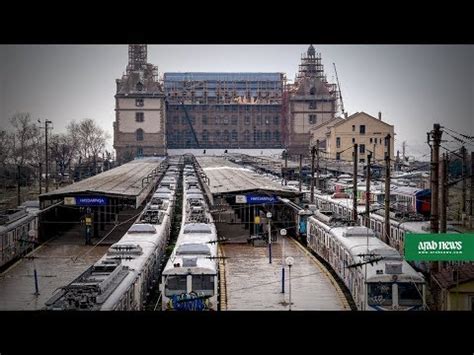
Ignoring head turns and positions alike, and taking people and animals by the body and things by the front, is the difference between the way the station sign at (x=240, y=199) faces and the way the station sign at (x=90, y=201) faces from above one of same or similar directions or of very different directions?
same or similar directions

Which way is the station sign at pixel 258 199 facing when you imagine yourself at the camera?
facing the viewer

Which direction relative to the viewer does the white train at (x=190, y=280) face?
toward the camera

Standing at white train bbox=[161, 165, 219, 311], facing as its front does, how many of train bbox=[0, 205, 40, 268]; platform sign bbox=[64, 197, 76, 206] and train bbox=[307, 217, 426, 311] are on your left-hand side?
1

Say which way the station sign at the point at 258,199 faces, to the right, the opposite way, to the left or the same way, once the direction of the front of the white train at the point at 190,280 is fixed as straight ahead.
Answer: the same way

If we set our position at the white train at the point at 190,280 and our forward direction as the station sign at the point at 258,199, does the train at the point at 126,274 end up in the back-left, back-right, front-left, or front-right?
back-left

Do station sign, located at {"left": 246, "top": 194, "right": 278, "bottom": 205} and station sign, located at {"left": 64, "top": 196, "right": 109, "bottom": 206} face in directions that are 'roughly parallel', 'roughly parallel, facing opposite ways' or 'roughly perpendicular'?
roughly parallel

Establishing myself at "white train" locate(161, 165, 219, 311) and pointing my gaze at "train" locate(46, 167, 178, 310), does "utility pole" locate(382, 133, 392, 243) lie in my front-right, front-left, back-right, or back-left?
back-right

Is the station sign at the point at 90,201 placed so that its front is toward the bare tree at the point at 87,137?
no

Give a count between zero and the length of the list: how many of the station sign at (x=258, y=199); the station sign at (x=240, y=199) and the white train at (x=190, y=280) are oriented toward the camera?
3

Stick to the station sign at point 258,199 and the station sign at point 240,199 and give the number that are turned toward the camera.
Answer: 2

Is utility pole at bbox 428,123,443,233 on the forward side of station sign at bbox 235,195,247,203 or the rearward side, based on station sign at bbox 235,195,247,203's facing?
on the forward side

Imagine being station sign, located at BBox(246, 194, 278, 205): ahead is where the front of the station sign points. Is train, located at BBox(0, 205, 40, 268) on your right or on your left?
on your right

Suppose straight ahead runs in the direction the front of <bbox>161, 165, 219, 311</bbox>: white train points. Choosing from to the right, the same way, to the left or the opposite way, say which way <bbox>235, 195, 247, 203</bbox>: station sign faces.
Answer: the same way
